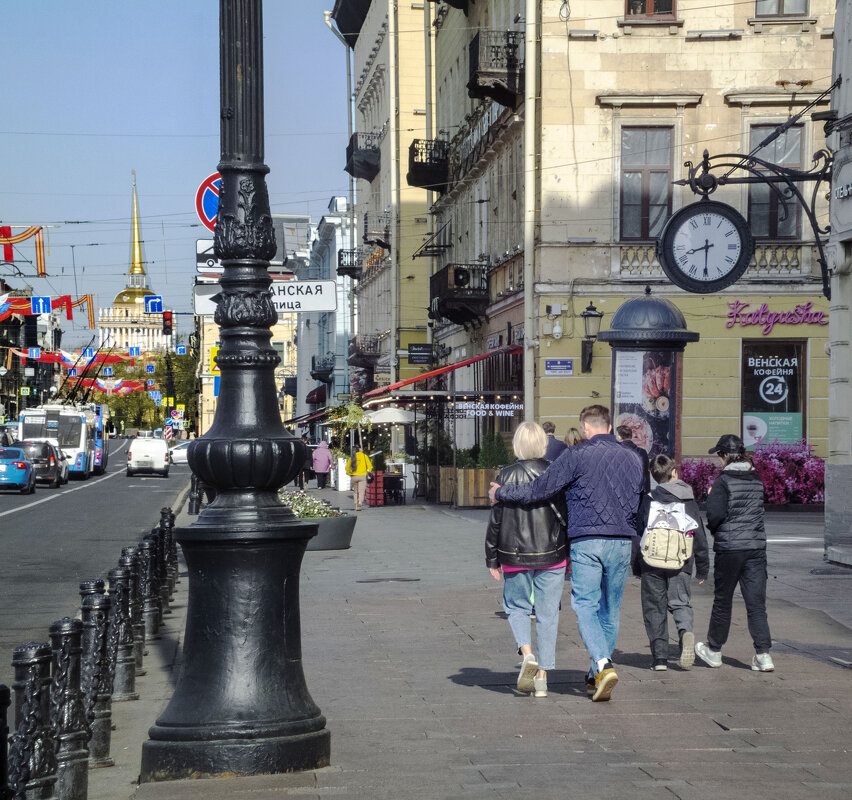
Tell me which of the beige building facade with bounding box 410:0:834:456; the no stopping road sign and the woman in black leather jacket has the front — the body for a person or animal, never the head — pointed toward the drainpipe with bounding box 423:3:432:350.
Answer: the woman in black leather jacket

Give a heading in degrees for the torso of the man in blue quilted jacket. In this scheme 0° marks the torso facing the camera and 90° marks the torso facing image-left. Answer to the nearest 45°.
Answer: approximately 180°

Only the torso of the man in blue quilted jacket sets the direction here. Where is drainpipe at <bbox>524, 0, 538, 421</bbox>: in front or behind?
in front

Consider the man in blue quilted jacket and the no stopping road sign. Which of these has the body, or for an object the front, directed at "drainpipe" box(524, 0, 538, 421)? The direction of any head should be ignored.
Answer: the man in blue quilted jacket

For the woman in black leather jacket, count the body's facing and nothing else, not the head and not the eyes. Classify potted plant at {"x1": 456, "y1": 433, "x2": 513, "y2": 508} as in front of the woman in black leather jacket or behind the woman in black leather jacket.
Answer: in front

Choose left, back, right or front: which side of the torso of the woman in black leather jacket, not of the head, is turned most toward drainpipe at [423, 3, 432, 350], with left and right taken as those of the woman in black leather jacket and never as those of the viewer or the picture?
front

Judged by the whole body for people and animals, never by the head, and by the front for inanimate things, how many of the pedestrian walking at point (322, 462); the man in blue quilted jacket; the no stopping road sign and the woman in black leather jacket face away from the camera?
3

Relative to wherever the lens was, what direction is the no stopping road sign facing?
facing the viewer

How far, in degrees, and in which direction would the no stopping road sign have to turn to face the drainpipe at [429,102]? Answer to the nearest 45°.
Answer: approximately 180°

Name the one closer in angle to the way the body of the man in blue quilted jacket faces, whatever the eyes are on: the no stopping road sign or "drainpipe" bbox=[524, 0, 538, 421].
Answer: the drainpipe

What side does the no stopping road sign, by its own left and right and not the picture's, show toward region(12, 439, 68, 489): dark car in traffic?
back

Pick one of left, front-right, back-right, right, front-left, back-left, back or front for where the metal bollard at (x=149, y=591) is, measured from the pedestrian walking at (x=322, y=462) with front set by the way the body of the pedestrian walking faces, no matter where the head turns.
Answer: back

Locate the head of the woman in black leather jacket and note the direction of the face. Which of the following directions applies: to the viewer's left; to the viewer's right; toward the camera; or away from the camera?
away from the camera

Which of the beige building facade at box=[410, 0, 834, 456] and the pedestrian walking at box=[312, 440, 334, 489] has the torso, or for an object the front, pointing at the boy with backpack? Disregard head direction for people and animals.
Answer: the beige building facade

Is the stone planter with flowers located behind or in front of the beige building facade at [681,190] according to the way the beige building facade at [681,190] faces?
in front

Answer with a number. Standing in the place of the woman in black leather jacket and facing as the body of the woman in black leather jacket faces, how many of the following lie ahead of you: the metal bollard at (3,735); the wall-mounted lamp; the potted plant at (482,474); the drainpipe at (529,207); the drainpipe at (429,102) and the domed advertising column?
5

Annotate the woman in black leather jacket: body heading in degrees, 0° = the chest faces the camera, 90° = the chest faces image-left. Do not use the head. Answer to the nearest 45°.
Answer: approximately 180°

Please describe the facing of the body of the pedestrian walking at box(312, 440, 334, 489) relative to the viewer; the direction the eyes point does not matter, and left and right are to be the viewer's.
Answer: facing away from the viewer
